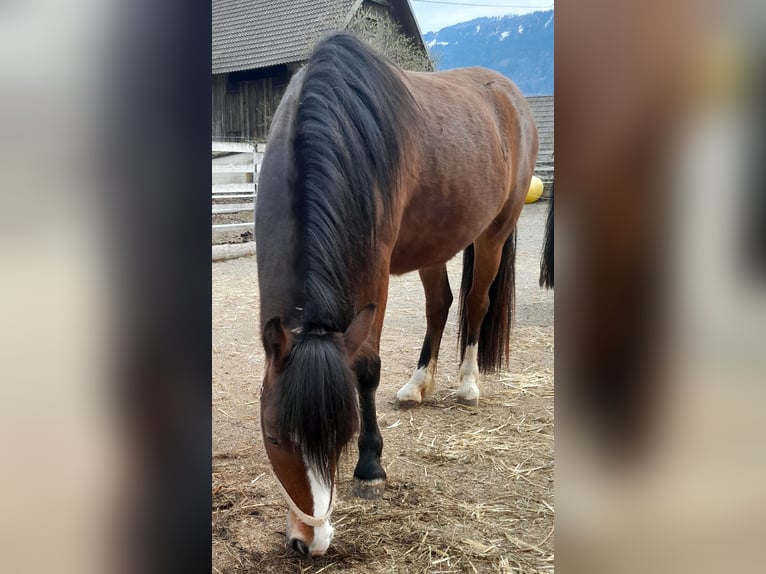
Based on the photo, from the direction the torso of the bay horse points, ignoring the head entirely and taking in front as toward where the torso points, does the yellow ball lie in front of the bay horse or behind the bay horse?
behind

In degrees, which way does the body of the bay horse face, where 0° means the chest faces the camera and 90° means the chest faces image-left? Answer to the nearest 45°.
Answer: approximately 45°
